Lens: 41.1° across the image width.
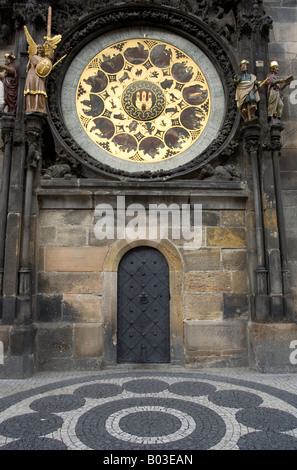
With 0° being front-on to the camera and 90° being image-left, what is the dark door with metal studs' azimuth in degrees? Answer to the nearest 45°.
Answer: approximately 0°

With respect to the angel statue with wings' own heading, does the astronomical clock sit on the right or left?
on its left

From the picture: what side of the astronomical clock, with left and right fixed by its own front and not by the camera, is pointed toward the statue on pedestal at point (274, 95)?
left

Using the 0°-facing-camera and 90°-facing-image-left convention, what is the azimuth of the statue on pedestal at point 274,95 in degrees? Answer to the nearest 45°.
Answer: approximately 315°

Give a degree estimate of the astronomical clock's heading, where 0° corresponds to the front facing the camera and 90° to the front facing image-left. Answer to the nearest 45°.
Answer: approximately 0°

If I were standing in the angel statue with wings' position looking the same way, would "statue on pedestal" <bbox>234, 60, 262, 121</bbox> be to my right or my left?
on my left

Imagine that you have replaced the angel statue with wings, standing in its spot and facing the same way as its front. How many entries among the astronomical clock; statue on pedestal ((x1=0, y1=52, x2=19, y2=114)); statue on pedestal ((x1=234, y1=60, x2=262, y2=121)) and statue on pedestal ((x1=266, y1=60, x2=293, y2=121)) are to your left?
3
